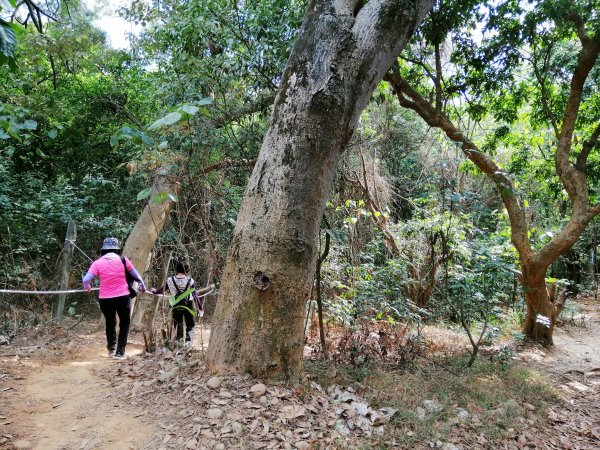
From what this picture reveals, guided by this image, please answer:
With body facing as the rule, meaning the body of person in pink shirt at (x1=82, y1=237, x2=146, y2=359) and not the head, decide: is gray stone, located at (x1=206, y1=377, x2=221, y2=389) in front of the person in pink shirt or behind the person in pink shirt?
behind

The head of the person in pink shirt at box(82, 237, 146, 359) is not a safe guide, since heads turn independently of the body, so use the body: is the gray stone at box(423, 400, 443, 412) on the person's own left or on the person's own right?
on the person's own right

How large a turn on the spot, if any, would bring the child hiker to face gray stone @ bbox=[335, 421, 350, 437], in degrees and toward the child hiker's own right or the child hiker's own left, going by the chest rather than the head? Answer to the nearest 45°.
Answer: approximately 135° to the child hiker's own right

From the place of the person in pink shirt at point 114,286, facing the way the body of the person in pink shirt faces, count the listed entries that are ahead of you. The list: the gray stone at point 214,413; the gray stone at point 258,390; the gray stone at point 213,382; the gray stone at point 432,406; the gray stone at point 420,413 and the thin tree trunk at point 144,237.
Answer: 1

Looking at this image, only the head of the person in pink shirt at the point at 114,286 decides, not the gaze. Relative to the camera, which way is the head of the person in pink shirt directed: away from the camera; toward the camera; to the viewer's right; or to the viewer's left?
away from the camera

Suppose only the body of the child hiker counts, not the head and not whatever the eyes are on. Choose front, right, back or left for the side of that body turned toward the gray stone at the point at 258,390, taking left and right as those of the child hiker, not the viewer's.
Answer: back

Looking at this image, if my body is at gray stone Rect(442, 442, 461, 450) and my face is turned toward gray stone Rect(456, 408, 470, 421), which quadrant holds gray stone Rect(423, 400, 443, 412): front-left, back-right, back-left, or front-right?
front-left

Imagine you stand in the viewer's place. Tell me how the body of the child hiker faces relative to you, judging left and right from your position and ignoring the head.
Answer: facing away from the viewer

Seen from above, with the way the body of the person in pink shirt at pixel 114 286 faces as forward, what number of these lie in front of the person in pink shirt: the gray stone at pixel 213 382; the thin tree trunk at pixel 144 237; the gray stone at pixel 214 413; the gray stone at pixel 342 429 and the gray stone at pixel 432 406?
1

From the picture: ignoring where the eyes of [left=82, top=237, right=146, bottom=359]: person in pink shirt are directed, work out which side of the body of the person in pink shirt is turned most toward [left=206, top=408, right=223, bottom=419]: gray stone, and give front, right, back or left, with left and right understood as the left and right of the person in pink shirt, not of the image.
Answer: back

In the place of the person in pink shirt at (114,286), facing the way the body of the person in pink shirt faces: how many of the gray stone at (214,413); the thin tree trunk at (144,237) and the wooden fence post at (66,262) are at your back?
1

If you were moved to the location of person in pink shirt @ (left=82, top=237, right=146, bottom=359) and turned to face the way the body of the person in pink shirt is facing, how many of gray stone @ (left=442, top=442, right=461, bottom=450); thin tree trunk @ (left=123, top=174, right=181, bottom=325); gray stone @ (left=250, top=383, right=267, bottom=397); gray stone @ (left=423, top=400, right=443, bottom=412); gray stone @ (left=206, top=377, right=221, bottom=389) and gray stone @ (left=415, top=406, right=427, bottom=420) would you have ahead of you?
1

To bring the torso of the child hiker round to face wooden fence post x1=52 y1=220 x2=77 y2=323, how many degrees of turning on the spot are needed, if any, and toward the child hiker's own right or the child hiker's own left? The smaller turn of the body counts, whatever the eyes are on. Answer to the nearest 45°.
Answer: approximately 45° to the child hiker's own left

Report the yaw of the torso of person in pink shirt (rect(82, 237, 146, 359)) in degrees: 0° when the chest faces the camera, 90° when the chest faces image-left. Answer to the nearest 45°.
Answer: approximately 180°

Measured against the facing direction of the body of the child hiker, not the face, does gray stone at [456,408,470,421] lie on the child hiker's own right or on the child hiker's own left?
on the child hiker's own right

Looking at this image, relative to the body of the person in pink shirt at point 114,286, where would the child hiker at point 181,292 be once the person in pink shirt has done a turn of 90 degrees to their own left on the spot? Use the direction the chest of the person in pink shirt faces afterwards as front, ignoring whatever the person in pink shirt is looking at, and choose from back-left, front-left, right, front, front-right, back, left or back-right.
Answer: back
